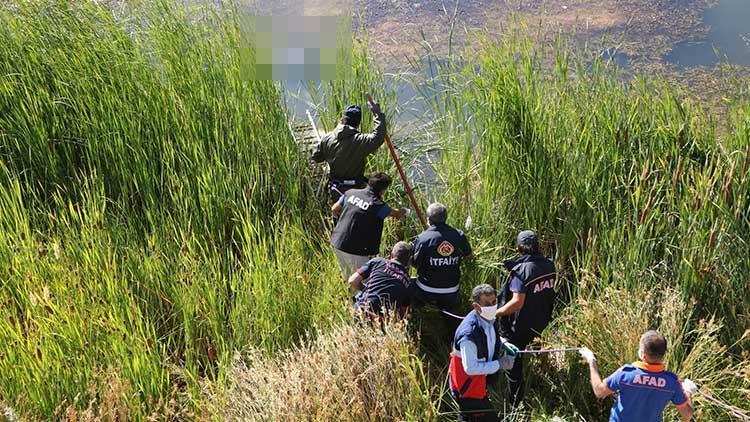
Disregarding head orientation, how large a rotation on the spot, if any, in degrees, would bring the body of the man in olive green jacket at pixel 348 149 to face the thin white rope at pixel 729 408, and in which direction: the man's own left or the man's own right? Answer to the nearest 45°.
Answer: approximately 135° to the man's own right

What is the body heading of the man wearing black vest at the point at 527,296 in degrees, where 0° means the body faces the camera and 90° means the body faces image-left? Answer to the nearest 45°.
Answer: approximately 135°

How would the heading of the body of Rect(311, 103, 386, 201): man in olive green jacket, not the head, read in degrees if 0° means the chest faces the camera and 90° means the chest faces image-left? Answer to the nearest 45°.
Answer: approximately 180°

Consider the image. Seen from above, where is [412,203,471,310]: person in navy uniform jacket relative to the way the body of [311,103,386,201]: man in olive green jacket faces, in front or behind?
behind

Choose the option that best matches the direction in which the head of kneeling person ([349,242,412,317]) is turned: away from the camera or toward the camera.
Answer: away from the camera

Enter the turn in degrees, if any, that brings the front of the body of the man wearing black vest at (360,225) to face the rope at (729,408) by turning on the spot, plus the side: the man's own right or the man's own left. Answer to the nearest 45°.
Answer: approximately 90° to the man's own right

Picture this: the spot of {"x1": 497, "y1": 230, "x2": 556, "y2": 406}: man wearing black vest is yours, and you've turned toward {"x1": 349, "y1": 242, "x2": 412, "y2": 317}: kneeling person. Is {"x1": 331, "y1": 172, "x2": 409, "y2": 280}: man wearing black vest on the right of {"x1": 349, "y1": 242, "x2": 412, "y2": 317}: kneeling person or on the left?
right

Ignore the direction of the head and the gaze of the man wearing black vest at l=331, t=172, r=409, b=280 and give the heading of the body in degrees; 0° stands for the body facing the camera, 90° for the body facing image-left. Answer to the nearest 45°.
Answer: approximately 225°

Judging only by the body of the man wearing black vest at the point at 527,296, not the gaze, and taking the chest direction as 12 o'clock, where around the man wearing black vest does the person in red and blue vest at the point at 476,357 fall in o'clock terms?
The person in red and blue vest is roughly at 8 o'clock from the man wearing black vest.
